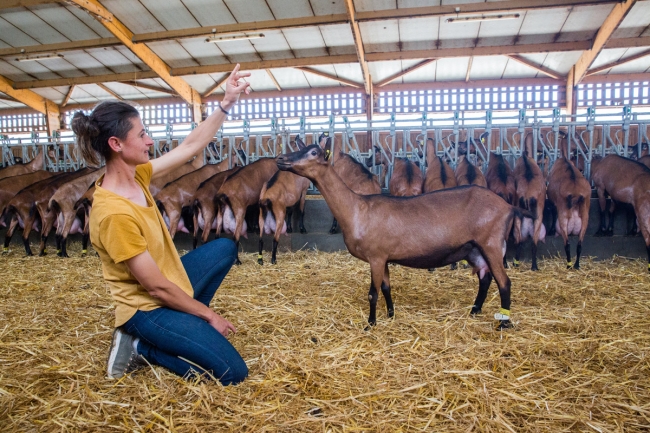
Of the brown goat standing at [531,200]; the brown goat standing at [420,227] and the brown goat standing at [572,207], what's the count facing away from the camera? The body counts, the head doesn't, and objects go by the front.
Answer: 2

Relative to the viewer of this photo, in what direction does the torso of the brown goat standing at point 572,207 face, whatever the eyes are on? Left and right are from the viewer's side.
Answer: facing away from the viewer

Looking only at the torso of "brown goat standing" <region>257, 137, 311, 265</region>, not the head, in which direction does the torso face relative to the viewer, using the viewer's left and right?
facing away from the viewer and to the right of the viewer

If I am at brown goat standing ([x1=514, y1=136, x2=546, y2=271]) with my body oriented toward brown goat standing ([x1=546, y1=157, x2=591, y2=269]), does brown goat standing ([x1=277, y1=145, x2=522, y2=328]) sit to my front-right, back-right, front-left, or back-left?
back-right

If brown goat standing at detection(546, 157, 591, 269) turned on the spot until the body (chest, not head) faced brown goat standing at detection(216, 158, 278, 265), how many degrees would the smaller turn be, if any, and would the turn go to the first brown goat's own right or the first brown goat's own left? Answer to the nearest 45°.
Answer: approximately 90° to the first brown goat's own left

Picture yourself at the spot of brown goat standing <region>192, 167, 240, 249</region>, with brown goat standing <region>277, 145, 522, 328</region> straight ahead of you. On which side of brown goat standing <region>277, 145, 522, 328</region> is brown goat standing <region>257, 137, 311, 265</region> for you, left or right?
left

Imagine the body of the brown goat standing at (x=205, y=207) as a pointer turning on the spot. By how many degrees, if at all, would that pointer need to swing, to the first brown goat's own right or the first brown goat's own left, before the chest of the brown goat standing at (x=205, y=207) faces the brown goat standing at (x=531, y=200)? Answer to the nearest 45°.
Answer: approximately 90° to the first brown goat's own right

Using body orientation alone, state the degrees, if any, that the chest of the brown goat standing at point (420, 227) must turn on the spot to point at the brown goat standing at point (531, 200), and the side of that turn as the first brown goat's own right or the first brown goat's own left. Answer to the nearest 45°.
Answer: approximately 135° to the first brown goat's own right

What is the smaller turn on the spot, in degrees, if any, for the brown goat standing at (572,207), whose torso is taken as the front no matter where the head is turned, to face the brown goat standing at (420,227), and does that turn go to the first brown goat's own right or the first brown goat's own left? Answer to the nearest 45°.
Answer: approximately 180°

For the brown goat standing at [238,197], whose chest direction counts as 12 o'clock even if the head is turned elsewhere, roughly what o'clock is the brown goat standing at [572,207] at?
the brown goat standing at [572,207] is roughly at 2 o'clock from the brown goat standing at [238,197].

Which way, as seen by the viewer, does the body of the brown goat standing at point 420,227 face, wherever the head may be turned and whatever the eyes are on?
to the viewer's left

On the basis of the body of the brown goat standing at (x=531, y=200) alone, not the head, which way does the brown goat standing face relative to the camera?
away from the camera
